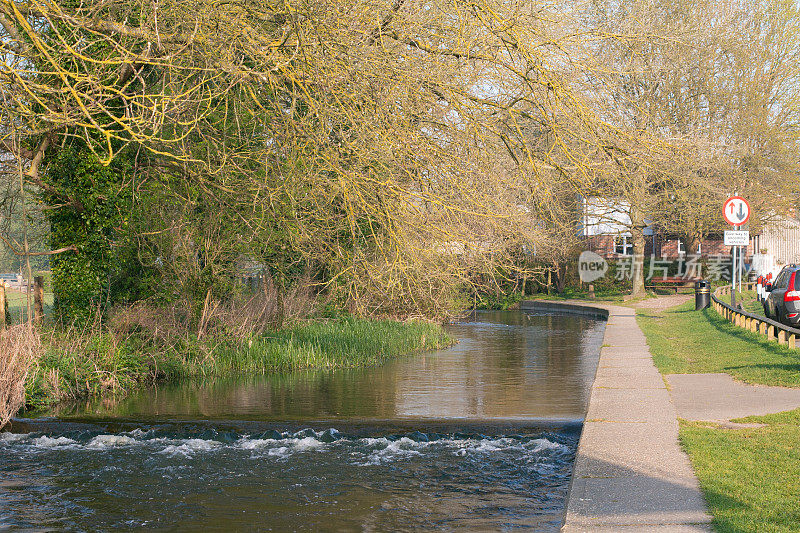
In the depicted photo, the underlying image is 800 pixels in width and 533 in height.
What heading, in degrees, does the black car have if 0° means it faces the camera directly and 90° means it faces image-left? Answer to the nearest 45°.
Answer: approximately 135°

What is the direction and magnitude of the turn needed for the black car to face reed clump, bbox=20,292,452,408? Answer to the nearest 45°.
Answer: approximately 90° to its left

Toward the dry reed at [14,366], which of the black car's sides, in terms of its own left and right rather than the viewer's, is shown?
left
